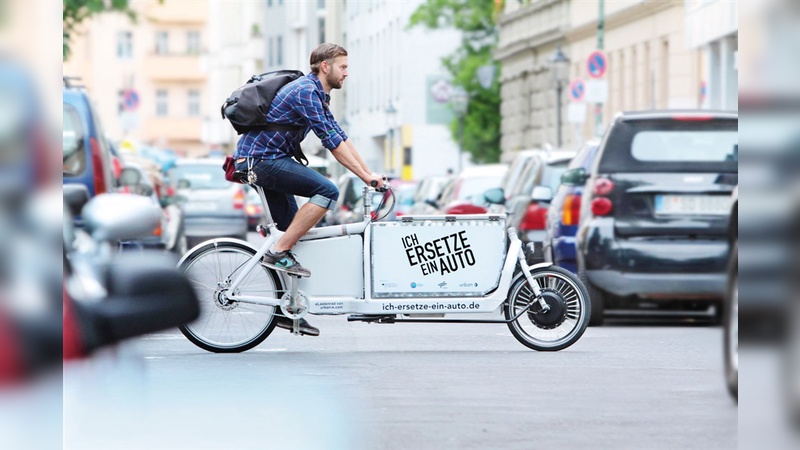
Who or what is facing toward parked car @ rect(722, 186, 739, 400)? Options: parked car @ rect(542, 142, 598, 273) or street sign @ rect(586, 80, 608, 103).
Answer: the street sign

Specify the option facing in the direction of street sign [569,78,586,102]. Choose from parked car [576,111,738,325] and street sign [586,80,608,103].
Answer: the parked car

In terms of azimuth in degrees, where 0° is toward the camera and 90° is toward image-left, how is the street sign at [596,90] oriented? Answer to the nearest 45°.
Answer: approximately 0°

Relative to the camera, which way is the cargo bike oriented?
to the viewer's right

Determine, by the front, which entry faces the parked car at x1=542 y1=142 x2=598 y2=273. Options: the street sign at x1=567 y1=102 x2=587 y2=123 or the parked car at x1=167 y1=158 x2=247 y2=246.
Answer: the street sign

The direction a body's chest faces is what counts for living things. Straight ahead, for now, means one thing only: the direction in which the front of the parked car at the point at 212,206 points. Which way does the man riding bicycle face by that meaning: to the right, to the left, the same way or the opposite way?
to the right

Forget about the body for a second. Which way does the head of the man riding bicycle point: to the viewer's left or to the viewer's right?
to the viewer's right

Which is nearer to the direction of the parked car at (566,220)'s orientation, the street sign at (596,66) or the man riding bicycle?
the street sign

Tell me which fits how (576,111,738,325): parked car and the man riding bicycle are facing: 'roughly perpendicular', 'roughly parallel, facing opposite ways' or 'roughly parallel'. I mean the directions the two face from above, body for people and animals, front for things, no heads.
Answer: roughly perpendicular

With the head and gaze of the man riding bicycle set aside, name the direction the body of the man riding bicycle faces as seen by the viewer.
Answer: to the viewer's right

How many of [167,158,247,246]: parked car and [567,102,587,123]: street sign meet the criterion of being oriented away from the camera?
1

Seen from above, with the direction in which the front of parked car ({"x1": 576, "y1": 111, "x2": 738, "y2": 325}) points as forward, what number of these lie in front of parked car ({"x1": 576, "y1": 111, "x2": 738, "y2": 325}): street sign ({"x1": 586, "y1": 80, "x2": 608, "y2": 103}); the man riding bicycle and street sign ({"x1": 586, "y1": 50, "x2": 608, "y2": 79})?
2

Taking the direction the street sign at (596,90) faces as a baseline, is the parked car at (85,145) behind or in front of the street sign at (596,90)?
in front

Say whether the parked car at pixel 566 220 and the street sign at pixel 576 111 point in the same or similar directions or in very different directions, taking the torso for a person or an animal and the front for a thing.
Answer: very different directions

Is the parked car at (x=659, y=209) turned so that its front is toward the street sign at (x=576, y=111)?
yes
